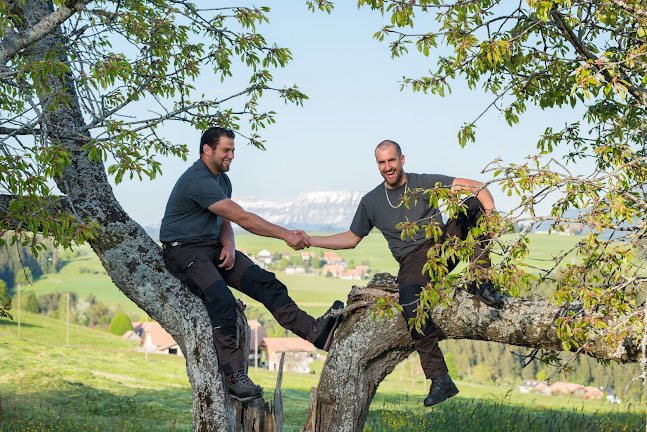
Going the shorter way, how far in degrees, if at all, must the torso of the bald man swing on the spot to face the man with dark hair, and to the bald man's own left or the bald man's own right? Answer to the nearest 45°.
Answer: approximately 90° to the bald man's own right

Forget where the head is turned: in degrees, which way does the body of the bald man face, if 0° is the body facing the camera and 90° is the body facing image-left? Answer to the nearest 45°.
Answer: approximately 0°

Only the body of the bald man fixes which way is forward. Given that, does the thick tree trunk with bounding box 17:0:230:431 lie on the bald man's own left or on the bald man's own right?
on the bald man's own right
